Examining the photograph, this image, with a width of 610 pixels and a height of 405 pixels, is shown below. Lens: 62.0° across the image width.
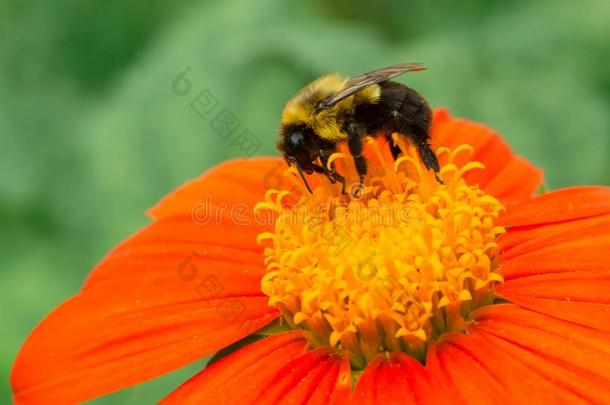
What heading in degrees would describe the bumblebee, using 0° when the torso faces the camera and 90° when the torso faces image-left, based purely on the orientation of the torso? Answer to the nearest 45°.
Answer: approximately 90°
